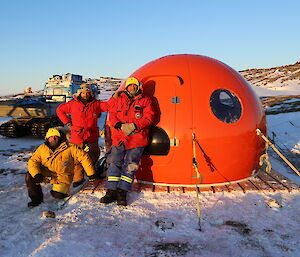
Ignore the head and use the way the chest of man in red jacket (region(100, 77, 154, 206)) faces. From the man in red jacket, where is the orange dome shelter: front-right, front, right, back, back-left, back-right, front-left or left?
left

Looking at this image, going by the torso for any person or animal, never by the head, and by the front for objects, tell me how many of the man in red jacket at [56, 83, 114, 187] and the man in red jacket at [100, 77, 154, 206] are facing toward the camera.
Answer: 2

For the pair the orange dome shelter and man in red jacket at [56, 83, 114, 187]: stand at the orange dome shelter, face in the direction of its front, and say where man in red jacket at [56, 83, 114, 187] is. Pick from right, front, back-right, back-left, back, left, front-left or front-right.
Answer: front-right

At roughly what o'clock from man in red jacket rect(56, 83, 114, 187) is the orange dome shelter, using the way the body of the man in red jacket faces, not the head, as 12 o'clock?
The orange dome shelter is roughly at 10 o'clock from the man in red jacket.

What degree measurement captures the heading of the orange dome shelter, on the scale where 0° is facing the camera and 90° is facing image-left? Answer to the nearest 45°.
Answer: approximately 45°

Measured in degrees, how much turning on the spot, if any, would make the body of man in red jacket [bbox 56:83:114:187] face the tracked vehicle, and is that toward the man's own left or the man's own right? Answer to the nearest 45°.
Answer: approximately 180°

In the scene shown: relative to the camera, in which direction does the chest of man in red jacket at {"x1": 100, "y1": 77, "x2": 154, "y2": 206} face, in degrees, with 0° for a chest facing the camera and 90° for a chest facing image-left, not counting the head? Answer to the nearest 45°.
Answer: approximately 0°

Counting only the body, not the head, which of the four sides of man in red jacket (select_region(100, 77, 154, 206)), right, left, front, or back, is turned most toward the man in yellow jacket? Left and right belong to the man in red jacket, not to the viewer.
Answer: right
